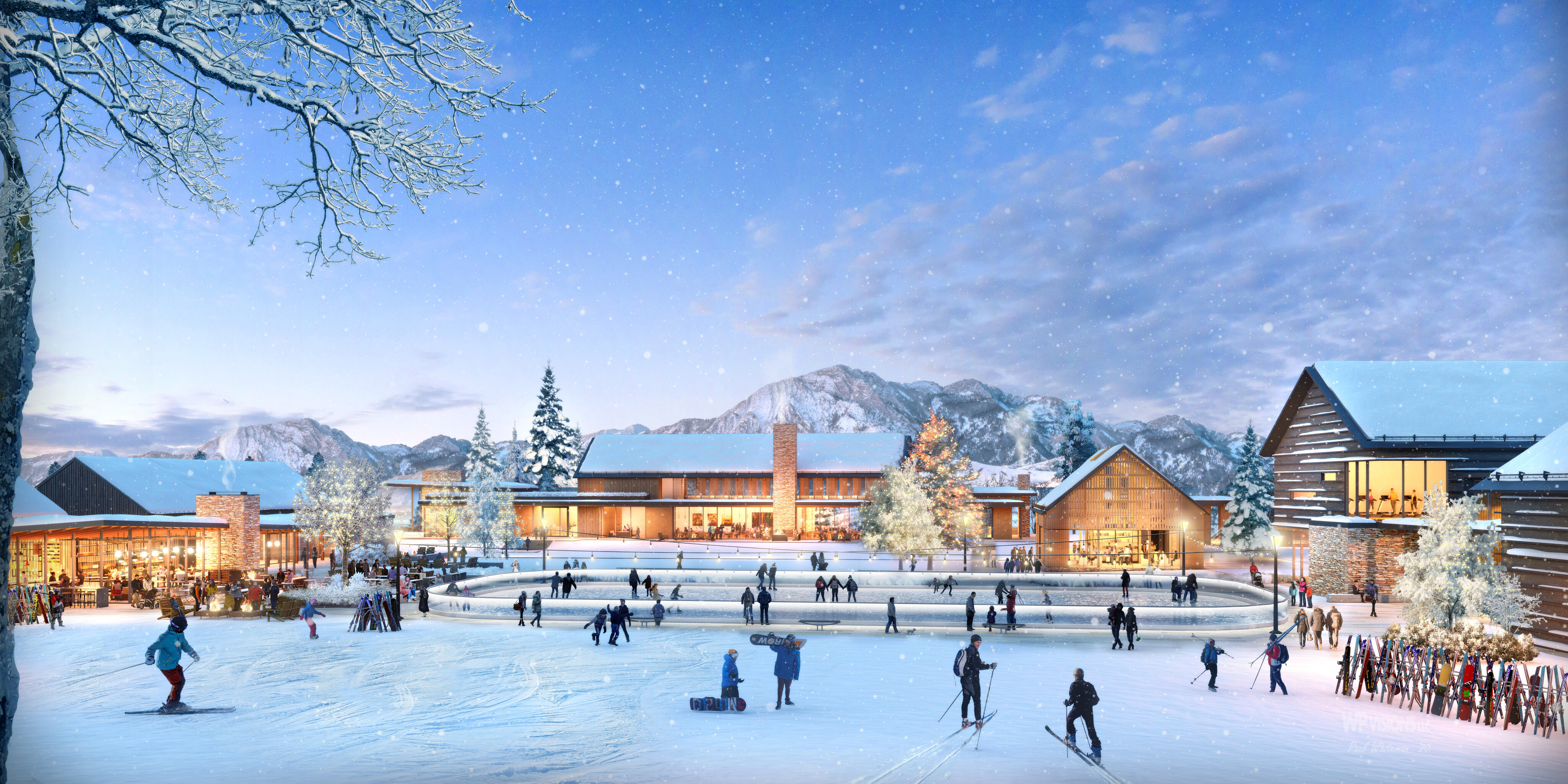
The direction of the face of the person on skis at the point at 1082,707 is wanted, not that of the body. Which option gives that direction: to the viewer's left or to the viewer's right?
to the viewer's left

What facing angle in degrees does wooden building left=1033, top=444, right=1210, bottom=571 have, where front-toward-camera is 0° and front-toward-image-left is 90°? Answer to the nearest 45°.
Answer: approximately 0°

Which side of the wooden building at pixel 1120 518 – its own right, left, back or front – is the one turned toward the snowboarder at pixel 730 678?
front

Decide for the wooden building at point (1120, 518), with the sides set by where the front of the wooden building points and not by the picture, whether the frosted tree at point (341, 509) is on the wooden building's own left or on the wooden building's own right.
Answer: on the wooden building's own right

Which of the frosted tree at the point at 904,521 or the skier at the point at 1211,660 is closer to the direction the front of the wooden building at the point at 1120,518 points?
the skier

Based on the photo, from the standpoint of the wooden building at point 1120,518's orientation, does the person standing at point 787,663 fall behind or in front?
in front

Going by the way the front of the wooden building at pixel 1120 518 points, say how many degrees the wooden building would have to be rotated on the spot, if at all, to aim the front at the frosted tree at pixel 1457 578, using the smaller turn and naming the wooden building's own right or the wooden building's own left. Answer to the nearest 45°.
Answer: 0° — it already faces it

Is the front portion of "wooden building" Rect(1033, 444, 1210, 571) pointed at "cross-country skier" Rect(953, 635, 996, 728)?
yes

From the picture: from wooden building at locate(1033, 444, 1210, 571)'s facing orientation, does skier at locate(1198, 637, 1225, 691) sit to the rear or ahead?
ahead
